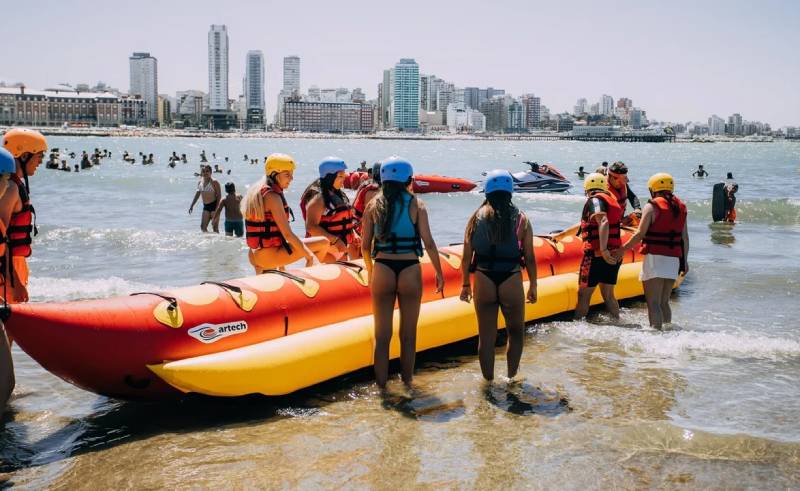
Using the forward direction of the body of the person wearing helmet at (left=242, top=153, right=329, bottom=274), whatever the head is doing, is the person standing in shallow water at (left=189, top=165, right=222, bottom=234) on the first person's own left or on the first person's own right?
on the first person's own left

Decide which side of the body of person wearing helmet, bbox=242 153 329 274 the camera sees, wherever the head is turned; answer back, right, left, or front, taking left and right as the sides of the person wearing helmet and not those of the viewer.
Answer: right

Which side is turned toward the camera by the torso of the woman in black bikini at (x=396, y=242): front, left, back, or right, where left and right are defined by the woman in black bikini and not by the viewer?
back

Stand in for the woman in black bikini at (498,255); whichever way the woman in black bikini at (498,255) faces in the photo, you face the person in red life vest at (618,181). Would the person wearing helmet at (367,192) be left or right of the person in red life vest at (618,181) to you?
left

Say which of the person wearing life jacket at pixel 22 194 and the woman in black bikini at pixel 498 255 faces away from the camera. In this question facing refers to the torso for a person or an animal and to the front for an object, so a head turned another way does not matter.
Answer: the woman in black bikini

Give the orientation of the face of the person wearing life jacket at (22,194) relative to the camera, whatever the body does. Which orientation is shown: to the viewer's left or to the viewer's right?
to the viewer's right
